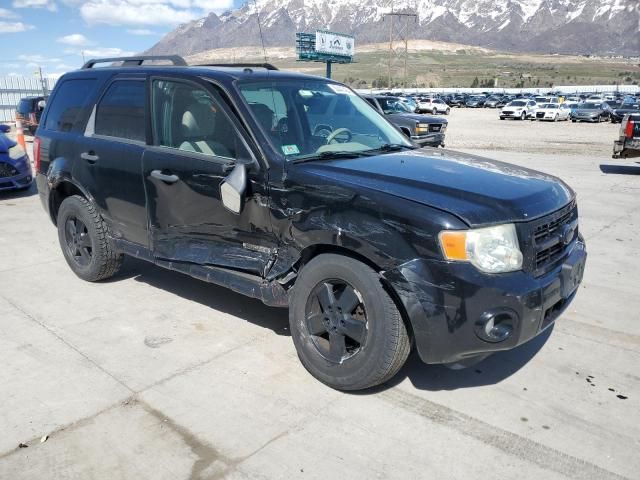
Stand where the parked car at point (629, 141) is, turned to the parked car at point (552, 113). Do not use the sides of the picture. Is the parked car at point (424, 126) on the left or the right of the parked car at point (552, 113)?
left

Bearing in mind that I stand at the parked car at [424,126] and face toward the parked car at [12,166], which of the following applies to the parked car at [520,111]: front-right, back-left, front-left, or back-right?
back-right

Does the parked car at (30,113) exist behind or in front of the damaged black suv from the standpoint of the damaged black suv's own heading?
behind

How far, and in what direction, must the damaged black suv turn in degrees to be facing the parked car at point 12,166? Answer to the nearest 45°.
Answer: approximately 180°

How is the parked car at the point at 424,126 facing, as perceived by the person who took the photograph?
facing the viewer and to the right of the viewer

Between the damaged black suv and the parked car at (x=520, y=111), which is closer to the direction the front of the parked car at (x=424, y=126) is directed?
the damaged black suv

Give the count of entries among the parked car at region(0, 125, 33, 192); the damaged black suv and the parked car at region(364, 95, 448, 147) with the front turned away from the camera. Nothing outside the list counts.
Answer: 0

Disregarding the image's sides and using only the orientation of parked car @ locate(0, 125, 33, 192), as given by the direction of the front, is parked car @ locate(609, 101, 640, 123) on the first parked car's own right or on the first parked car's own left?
on the first parked car's own left

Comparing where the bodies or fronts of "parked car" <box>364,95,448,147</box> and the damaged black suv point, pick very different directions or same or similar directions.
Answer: same or similar directions

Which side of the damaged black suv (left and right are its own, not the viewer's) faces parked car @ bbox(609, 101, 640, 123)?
left

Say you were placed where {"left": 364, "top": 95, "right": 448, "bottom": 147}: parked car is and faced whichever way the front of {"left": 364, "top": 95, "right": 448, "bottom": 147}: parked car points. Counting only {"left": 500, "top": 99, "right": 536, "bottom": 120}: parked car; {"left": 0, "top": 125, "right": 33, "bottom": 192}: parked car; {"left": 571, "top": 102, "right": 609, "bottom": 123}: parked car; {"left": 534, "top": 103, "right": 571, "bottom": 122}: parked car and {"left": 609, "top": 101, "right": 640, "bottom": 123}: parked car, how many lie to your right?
1

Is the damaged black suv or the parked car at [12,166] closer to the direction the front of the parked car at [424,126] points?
the damaged black suv

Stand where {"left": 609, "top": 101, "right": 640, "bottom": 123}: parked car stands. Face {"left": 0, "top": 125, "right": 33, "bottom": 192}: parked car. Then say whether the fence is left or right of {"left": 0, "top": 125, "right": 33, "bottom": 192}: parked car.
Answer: right

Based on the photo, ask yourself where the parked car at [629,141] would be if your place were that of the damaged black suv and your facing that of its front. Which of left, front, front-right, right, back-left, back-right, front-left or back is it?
left

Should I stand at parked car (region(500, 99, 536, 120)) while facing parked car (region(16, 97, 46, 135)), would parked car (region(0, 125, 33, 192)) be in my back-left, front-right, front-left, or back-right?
front-left

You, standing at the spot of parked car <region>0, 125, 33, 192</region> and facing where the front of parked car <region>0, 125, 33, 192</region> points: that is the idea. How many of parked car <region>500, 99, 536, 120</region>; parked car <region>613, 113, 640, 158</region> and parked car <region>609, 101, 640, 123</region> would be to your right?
0

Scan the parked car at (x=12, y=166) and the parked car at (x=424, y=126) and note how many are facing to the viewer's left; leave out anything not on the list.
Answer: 0

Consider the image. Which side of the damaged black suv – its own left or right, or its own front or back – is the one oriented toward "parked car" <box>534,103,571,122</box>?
left

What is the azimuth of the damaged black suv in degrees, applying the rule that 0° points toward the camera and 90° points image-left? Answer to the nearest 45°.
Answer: approximately 315°
